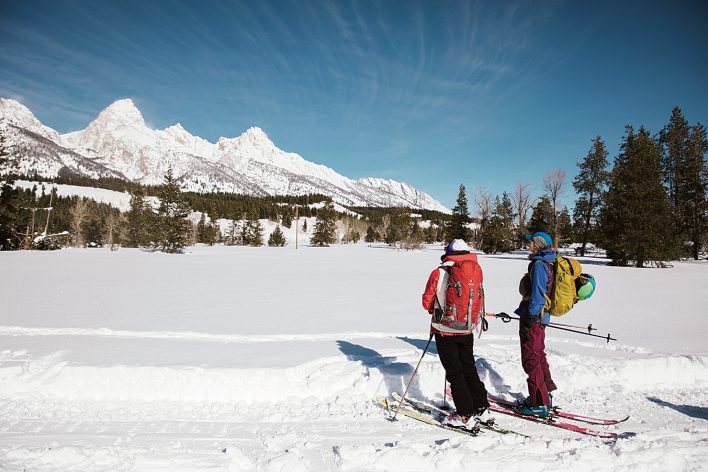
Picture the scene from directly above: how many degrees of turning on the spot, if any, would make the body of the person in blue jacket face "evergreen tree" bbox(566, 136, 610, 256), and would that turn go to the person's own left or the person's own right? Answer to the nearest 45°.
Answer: approximately 90° to the person's own right

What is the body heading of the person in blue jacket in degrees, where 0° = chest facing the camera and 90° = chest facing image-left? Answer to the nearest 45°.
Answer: approximately 90°

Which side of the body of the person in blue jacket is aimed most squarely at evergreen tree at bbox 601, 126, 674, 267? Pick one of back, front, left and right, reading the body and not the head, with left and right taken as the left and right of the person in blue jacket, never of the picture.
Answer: right

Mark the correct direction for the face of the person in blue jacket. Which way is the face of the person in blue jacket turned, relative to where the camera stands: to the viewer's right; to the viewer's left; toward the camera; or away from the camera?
to the viewer's left

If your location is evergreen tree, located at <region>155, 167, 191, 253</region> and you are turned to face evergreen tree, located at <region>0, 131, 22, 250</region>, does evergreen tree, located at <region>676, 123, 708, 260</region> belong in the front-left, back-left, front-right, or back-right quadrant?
back-left

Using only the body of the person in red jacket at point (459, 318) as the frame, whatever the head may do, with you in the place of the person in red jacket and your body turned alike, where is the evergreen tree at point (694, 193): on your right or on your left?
on your right

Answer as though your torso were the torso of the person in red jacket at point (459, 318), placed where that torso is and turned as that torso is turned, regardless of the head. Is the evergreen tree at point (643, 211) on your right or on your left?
on your right

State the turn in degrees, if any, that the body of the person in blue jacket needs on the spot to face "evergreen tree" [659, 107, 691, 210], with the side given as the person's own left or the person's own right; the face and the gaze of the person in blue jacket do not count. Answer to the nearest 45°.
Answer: approximately 90° to the person's own right

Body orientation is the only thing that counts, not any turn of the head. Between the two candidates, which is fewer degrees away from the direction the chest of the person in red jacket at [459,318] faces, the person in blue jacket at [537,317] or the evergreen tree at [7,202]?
the evergreen tree

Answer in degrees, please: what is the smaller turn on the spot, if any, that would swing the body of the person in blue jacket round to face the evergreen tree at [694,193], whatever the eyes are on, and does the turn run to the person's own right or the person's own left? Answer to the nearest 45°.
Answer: approximately 90° to the person's own right
